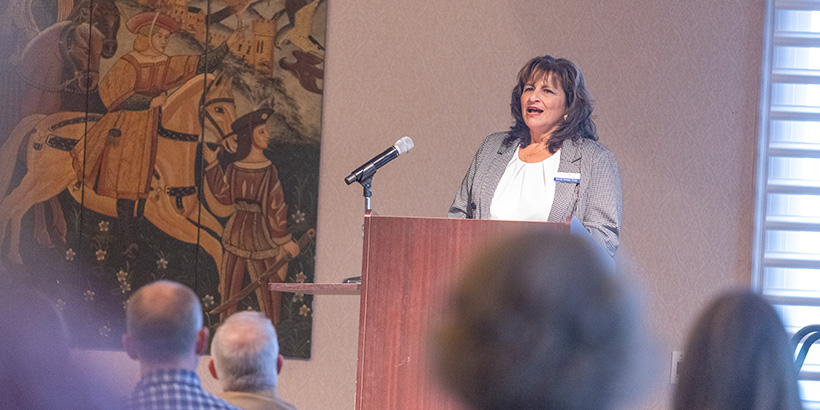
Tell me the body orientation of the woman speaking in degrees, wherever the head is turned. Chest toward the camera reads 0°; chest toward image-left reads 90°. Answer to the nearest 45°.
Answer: approximately 45°

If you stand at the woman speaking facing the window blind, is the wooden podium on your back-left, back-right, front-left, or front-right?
back-right

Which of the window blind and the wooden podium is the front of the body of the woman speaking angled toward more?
the wooden podium
